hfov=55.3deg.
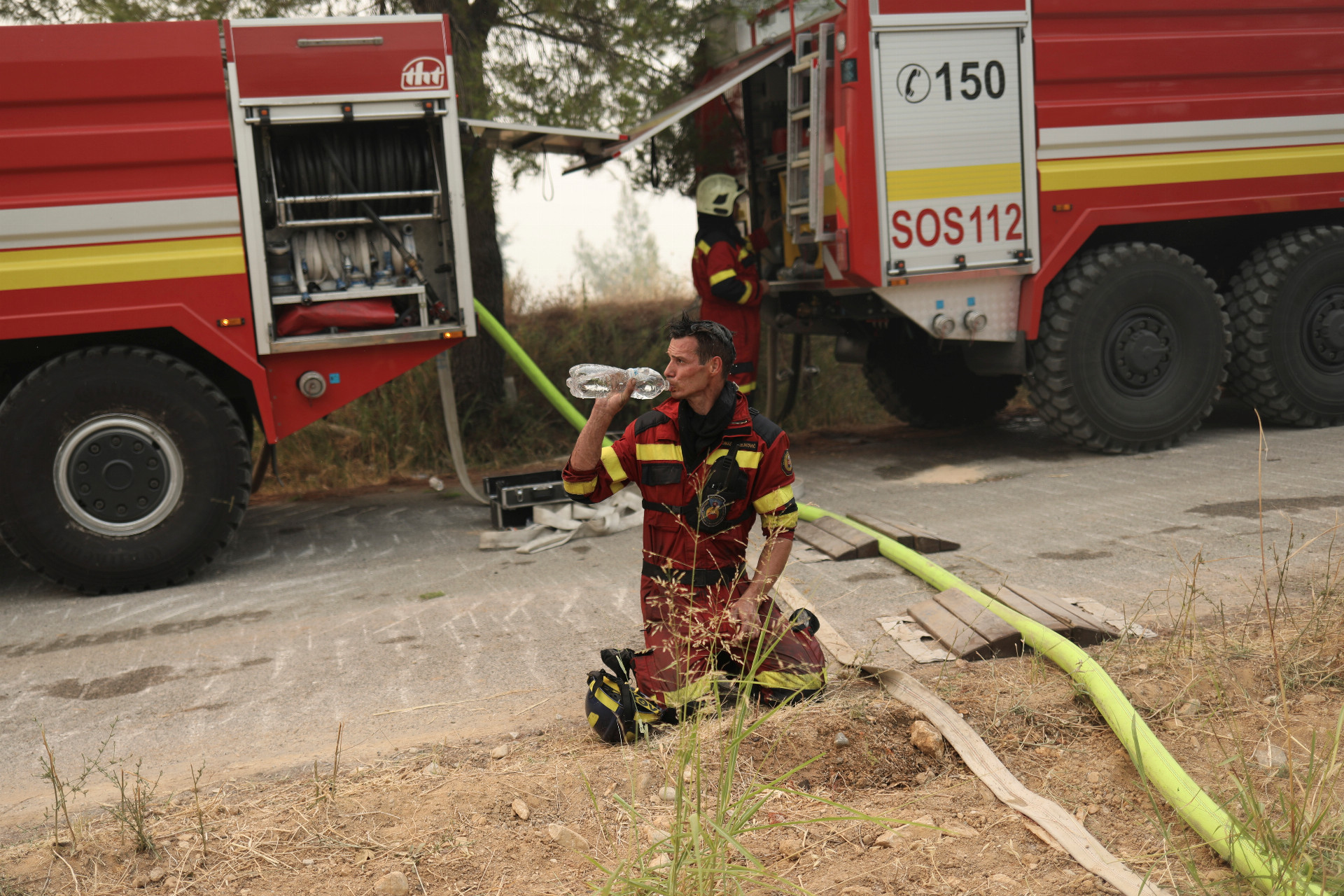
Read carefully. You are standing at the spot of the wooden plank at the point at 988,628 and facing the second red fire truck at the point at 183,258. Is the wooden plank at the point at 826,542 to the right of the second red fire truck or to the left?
right

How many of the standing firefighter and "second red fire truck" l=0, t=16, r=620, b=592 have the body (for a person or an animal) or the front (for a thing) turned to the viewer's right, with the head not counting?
1

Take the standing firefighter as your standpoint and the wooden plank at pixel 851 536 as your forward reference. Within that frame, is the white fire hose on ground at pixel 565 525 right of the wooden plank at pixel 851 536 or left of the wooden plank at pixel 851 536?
right

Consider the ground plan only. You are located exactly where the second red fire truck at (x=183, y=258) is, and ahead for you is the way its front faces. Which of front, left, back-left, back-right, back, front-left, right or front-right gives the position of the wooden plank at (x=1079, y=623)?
back-left

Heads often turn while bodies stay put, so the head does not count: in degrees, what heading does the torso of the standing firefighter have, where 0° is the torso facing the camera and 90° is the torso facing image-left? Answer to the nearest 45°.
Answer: approximately 270°

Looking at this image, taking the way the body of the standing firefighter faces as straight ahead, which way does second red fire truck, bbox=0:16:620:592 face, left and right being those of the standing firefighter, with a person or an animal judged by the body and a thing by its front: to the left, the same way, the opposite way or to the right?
the opposite way

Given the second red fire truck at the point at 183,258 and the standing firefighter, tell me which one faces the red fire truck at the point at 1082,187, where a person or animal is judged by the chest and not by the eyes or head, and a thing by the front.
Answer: the standing firefighter

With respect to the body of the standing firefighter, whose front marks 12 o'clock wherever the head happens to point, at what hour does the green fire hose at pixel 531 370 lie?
The green fire hose is roughly at 5 o'clock from the standing firefighter.

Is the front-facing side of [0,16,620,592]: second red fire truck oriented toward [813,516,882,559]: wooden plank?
no

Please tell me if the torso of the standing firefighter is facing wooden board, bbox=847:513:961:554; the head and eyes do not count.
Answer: no

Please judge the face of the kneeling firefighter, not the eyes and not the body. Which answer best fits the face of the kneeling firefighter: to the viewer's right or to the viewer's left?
to the viewer's left

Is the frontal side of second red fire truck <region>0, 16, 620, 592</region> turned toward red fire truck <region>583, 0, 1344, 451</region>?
no

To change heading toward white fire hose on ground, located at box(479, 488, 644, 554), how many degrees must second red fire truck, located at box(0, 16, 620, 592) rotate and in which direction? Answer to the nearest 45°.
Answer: approximately 180°

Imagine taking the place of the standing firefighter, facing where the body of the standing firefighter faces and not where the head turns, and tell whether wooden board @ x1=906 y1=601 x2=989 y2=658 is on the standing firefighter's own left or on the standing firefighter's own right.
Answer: on the standing firefighter's own right

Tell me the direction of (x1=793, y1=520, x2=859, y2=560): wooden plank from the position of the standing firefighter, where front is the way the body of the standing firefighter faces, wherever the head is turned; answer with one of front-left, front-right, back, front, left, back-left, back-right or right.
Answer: right

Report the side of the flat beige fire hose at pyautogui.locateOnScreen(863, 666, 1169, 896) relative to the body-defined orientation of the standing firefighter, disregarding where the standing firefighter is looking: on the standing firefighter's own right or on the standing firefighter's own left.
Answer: on the standing firefighter's own right

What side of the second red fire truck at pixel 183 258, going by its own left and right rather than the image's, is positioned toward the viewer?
left

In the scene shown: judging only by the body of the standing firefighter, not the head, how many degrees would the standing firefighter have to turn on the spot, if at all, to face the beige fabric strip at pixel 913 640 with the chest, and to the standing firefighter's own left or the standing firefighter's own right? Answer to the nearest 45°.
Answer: approximately 90° to the standing firefighter's own right

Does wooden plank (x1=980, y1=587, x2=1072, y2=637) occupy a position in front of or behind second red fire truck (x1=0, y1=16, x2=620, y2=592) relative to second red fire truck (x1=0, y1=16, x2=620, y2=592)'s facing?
behind
